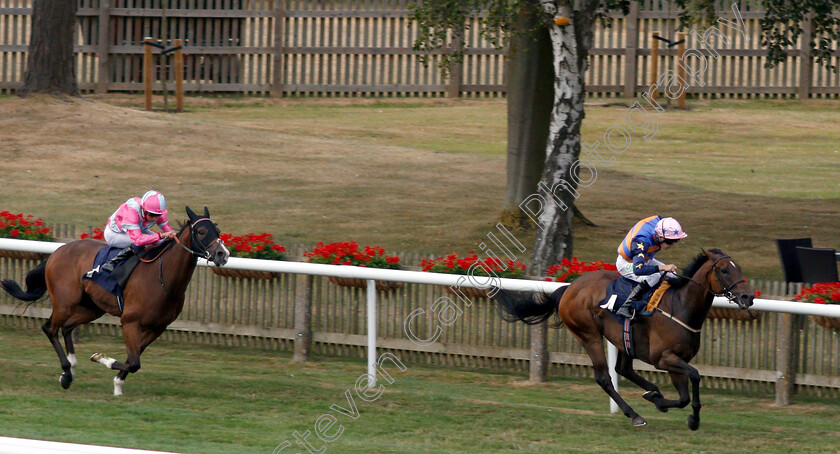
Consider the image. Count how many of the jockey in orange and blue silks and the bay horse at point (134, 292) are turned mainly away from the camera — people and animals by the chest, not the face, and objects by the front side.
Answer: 0

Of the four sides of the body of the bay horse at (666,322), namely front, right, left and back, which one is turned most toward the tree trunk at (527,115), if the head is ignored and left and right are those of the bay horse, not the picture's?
left

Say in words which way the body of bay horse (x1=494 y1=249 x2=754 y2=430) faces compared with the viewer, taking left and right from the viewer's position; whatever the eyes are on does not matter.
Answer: facing to the right of the viewer

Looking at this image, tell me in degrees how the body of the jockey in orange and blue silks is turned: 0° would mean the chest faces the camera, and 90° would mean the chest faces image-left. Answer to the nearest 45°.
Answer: approximately 270°

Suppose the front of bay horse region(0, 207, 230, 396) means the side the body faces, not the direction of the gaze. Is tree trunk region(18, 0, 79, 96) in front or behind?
behind

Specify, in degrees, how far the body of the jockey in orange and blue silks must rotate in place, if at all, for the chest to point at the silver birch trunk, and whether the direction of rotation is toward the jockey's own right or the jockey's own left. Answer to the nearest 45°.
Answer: approximately 90° to the jockey's own left

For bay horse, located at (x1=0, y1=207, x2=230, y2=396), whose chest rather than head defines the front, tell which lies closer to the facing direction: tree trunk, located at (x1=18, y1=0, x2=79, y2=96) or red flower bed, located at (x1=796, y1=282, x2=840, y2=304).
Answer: the red flower bed

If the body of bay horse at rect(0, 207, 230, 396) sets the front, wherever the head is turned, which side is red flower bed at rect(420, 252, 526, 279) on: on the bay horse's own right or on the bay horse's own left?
on the bay horse's own left

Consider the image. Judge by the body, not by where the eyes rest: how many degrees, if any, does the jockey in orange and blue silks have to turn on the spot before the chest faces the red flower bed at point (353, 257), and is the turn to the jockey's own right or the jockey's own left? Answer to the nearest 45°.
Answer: approximately 135° to the jockey's own left
